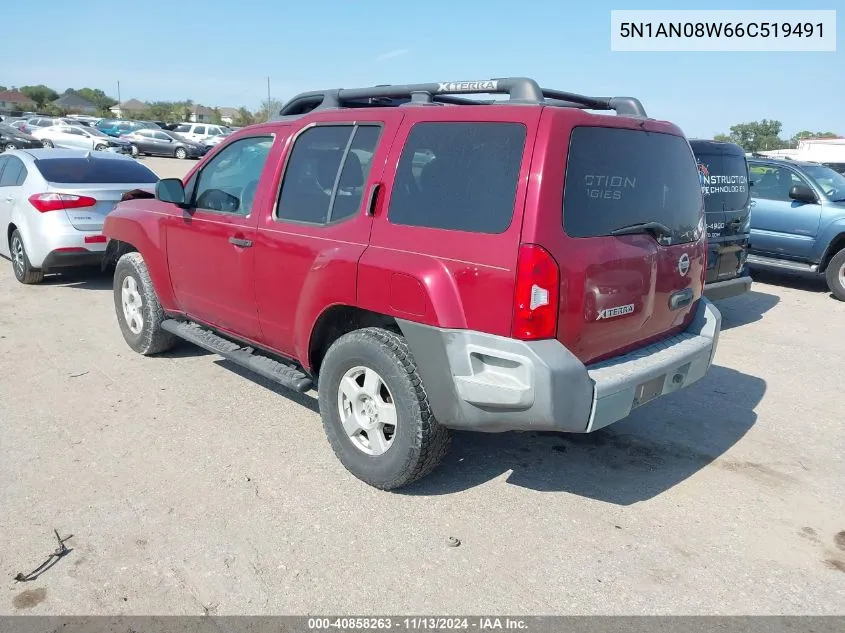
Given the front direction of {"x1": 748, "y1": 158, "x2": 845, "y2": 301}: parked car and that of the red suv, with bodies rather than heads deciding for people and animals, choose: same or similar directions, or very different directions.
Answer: very different directions

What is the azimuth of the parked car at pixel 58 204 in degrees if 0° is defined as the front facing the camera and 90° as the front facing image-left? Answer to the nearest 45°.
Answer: approximately 135°

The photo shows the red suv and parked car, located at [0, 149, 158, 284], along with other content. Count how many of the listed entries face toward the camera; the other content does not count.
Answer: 0

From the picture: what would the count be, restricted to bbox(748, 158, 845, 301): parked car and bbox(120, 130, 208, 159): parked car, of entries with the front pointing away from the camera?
0

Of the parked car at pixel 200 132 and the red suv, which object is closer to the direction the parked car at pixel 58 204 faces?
the parked car

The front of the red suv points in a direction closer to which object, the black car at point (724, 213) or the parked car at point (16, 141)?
the parked car

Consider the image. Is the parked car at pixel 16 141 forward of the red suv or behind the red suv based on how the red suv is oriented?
forward

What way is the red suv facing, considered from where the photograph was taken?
facing away from the viewer and to the left of the viewer

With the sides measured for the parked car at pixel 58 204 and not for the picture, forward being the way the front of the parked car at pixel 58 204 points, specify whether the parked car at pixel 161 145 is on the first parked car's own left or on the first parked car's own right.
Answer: on the first parked car's own right

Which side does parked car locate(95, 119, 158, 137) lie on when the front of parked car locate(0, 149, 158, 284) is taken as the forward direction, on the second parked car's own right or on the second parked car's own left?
on the second parked car's own right
